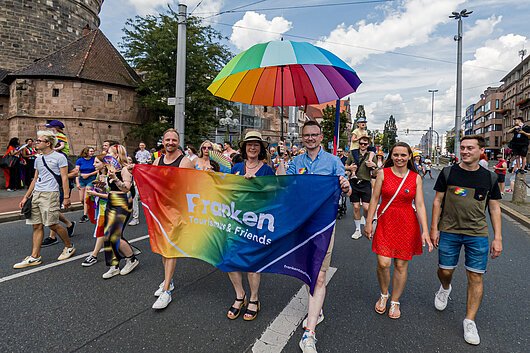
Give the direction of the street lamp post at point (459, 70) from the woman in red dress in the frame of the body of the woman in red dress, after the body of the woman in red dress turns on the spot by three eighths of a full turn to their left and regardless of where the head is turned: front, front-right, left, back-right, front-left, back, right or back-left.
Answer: front-left

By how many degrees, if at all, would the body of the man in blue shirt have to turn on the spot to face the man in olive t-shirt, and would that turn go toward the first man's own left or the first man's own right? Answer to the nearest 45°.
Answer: approximately 90° to the first man's own left

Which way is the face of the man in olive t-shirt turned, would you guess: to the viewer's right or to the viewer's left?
to the viewer's left

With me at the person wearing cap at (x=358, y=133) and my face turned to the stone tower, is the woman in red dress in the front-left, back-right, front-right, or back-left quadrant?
back-left

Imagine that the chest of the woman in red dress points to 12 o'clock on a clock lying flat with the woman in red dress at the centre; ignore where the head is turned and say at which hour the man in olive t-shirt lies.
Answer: The man in olive t-shirt is roughly at 9 o'clock from the woman in red dress.

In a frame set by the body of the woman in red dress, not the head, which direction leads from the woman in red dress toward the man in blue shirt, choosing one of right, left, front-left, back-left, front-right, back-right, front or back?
front-right
